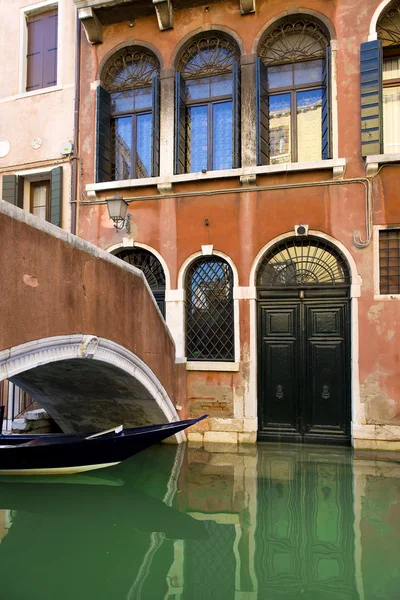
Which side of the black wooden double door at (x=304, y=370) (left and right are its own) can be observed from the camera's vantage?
front

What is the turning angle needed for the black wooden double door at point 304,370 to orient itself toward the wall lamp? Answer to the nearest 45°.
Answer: approximately 90° to its right

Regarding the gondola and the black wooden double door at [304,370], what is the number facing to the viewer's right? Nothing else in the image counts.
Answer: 1

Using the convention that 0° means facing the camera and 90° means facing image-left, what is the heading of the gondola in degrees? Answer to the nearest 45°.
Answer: approximately 270°

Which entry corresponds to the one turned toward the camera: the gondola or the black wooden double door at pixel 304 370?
the black wooden double door

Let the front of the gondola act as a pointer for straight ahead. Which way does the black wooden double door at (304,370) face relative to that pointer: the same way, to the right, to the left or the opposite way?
to the right
